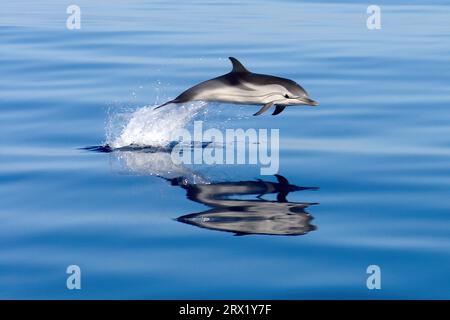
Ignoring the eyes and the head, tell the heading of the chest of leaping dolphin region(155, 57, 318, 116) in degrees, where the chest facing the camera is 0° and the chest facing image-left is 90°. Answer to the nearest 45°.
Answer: approximately 270°
